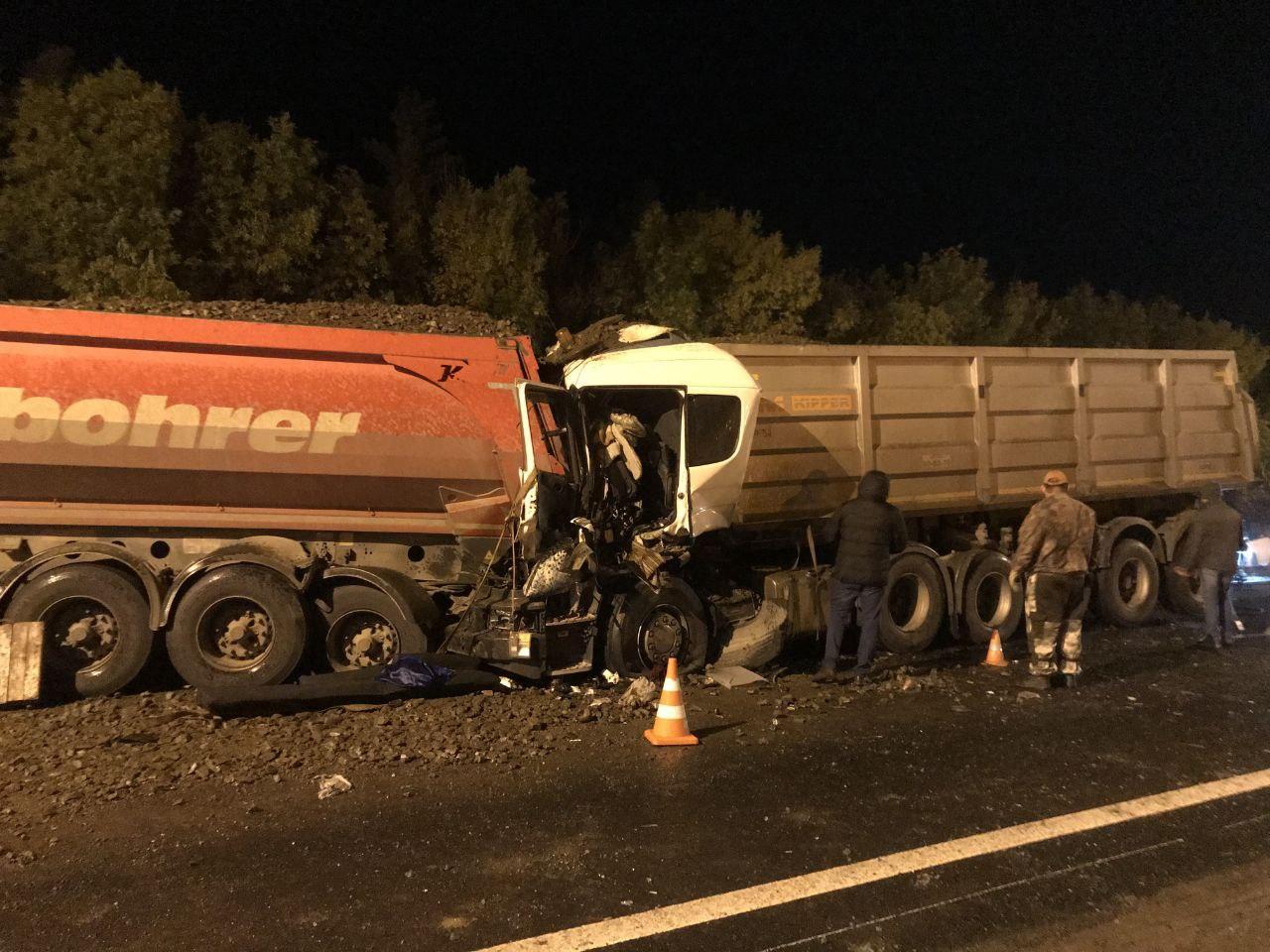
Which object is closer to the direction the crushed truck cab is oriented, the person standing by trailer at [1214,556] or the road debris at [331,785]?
the road debris

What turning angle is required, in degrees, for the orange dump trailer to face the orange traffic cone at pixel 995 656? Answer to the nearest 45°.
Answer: approximately 180°

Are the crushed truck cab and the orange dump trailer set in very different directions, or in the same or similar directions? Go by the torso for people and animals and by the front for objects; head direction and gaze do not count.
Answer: same or similar directions

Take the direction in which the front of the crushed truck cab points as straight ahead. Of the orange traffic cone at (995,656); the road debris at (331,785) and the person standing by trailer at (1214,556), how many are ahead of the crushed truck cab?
1

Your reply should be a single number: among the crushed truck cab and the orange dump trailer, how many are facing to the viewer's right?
0

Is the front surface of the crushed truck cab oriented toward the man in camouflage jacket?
no

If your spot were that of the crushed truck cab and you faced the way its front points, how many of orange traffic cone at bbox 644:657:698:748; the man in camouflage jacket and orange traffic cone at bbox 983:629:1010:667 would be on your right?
0

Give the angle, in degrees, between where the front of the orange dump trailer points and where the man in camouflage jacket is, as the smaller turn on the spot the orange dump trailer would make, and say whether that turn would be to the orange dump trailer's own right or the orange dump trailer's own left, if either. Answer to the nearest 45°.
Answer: approximately 180°

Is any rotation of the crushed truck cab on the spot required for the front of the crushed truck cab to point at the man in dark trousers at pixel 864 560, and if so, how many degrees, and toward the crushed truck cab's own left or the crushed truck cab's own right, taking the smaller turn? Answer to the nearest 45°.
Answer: approximately 135° to the crushed truck cab's own left

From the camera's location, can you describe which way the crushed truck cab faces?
facing the viewer and to the left of the viewer

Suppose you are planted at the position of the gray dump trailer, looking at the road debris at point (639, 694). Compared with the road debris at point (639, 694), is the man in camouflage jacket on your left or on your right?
left

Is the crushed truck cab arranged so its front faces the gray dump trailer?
no

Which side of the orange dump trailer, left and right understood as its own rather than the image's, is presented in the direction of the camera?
left

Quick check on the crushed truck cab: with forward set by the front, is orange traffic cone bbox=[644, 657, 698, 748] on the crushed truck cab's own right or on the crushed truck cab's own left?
on the crushed truck cab's own left

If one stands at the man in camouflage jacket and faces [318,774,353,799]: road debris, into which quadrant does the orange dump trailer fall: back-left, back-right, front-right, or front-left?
front-right

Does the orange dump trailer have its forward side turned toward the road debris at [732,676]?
no

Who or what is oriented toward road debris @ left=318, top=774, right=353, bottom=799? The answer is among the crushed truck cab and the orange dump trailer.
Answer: the crushed truck cab
